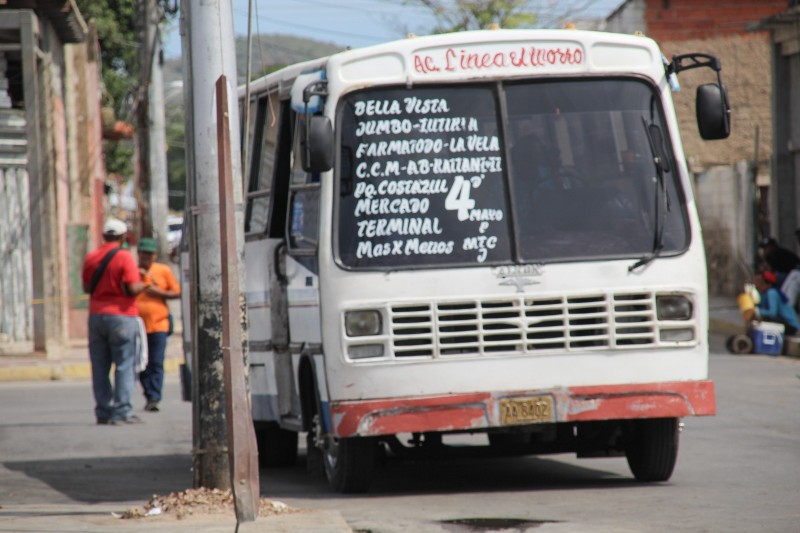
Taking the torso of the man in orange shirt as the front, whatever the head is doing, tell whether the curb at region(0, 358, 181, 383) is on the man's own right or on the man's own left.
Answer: on the man's own right

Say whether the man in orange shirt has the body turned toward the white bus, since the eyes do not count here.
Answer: no

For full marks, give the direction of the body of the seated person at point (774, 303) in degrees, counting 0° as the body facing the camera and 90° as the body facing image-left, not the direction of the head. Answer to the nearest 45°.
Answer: approximately 90°

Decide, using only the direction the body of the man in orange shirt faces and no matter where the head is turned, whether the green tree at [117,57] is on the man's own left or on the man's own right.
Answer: on the man's own right

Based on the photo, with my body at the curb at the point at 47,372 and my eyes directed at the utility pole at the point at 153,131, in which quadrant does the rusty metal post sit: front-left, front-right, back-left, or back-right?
back-right

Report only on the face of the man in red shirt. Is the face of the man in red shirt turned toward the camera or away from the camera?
away from the camera

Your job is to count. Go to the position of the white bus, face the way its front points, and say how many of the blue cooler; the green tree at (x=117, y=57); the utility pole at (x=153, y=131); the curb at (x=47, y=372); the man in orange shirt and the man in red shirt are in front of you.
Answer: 0

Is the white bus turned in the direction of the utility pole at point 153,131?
no

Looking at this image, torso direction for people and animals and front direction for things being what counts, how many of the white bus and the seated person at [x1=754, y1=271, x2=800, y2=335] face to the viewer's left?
1

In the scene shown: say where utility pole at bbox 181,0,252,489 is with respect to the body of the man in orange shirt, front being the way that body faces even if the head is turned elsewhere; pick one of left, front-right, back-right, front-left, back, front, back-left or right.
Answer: front-left

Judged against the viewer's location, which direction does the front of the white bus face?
facing the viewer

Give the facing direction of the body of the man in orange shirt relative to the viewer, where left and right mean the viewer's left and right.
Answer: facing the viewer and to the left of the viewer

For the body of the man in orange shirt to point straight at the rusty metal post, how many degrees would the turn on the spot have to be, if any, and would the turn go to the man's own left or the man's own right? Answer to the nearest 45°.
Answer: approximately 45° to the man's own left

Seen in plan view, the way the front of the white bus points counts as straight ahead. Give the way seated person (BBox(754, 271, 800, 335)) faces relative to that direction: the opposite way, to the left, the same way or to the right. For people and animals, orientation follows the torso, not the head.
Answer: to the right
